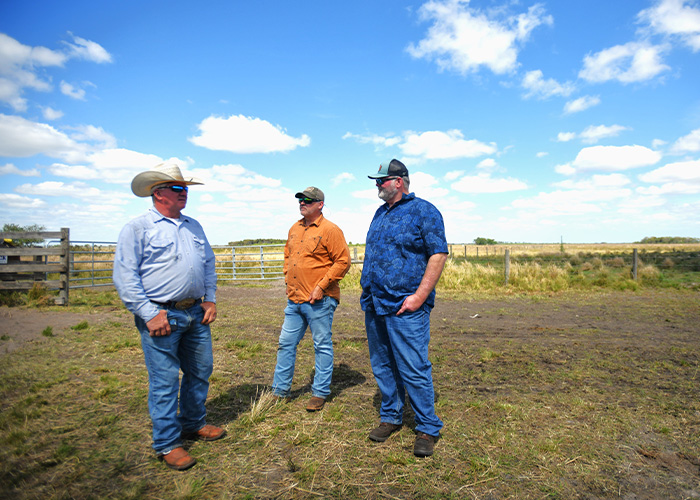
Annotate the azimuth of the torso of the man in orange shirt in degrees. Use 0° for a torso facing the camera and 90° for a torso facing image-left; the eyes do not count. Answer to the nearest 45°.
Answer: approximately 45°

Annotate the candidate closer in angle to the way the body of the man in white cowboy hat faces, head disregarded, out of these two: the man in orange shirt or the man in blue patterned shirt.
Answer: the man in blue patterned shirt

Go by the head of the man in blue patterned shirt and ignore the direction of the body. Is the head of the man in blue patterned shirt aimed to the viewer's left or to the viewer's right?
to the viewer's left

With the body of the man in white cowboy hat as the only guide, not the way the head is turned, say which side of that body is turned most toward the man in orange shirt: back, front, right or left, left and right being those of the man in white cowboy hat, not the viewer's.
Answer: left

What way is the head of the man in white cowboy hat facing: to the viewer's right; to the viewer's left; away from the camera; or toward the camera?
to the viewer's right

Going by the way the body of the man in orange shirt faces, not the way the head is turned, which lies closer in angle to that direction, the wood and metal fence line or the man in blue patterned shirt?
the man in blue patterned shirt

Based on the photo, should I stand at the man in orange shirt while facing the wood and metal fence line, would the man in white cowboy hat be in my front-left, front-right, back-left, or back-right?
back-left

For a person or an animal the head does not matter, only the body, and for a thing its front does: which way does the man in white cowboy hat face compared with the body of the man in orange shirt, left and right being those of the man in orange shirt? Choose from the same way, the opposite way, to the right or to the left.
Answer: to the left

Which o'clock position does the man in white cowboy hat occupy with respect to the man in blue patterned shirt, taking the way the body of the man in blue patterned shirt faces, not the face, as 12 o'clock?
The man in white cowboy hat is roughly at 1 o'clock from the man in blue patterned shirt.
